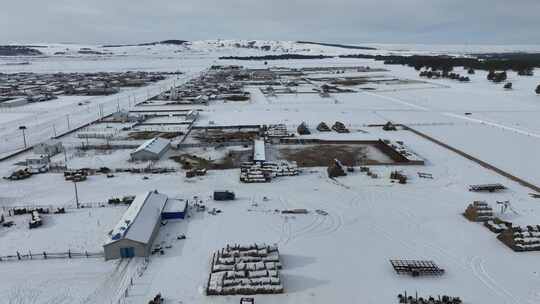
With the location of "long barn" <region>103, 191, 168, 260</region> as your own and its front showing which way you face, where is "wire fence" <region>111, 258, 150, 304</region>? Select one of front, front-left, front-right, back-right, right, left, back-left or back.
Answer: front

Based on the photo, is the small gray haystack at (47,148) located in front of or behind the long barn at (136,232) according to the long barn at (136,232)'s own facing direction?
behind

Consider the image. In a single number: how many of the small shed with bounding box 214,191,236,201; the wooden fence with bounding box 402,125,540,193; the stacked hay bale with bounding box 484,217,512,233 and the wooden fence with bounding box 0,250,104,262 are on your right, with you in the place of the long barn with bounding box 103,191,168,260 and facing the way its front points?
1

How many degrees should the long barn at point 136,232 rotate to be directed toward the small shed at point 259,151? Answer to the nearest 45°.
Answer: approximately 135° to its left

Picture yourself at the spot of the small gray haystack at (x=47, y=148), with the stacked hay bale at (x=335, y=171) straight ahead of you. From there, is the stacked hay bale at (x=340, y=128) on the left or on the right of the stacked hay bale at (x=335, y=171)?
left

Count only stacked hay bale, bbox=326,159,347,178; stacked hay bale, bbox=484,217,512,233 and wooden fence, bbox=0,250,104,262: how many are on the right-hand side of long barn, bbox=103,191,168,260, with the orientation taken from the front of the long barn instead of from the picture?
1

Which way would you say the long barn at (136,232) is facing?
toward the camera

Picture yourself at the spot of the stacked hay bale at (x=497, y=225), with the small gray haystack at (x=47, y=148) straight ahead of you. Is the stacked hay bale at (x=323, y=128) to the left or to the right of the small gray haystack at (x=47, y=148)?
right

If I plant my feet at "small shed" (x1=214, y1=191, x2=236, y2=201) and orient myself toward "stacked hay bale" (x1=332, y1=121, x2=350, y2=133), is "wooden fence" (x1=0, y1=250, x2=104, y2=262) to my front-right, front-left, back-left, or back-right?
back-left

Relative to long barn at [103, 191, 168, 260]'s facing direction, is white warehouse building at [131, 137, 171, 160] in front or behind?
behind

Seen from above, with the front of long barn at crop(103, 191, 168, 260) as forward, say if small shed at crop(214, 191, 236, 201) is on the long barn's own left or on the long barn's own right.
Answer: on the long barn's own left

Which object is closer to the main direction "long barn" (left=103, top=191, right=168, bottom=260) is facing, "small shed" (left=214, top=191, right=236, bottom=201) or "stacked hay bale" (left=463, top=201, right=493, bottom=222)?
the stacked hay bale
